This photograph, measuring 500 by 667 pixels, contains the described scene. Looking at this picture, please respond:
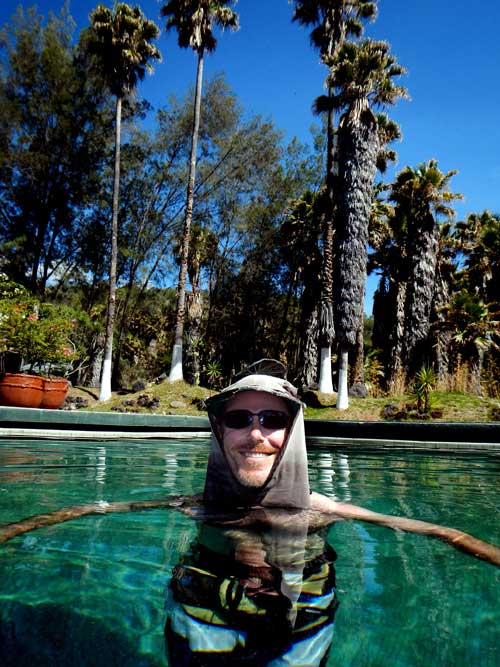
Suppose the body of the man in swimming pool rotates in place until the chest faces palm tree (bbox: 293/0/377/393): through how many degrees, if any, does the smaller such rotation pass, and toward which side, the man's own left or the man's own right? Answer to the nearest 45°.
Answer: approximately 180°

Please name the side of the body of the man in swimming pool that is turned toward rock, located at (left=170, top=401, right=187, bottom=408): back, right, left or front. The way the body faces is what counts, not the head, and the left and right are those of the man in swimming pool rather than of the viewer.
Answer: back

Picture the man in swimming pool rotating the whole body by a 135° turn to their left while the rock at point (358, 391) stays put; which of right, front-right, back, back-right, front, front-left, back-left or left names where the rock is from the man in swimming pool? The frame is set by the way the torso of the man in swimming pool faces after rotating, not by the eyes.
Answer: front-left

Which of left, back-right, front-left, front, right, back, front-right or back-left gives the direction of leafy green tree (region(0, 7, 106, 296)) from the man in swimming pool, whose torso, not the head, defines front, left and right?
back-right

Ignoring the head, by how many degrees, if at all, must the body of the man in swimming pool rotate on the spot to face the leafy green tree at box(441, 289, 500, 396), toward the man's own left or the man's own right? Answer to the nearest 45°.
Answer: approximately 180°

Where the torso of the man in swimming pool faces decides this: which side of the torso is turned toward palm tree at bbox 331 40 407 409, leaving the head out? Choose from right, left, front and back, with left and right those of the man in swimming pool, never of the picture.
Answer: back

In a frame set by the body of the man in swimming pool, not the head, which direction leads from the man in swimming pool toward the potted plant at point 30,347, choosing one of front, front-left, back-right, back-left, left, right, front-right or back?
back-right

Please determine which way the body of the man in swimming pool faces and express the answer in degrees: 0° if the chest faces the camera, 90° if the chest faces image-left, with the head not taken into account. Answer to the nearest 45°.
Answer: approximately 0°

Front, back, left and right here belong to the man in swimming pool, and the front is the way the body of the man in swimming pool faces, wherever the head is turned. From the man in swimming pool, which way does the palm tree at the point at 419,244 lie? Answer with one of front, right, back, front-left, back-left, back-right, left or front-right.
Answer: back
